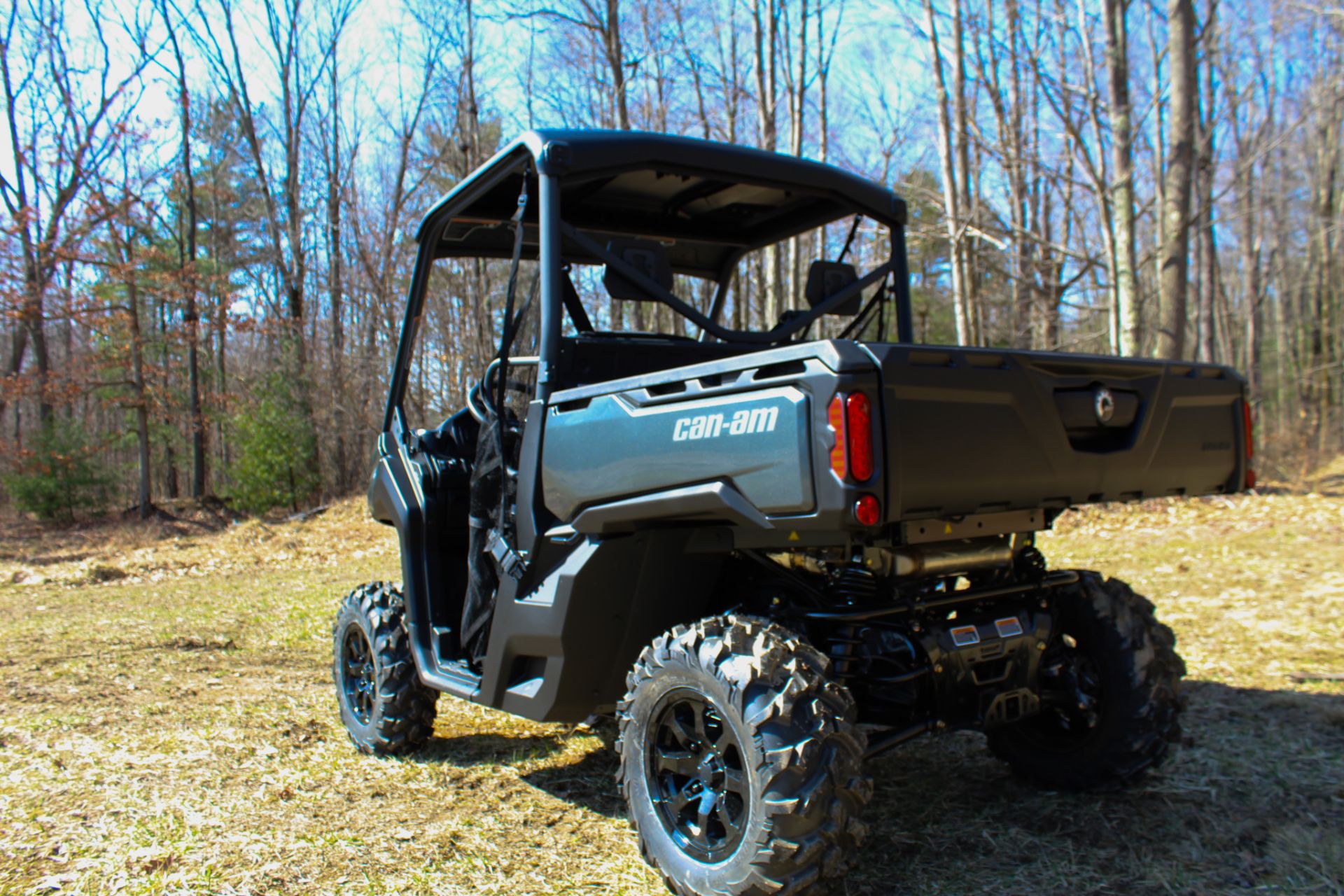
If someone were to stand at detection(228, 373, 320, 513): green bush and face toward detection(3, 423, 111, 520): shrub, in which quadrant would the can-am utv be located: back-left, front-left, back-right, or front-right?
back-left

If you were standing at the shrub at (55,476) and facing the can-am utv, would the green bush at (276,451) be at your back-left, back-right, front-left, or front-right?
front-left

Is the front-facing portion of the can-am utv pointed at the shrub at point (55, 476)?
yes

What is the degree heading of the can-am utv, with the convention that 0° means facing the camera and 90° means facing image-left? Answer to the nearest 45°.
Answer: approximately 135°

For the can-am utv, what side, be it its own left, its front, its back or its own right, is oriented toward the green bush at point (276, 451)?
front

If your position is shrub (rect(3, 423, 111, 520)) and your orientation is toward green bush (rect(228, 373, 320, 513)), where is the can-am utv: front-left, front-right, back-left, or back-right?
front-right

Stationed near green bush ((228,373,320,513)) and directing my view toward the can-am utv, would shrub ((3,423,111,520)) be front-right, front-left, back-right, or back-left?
back-right
